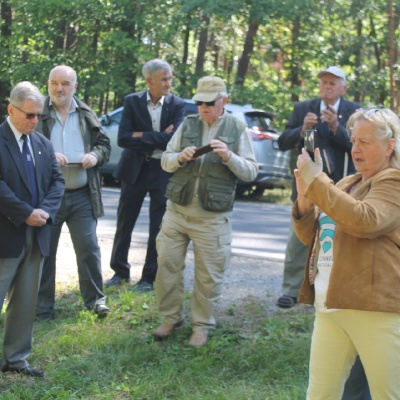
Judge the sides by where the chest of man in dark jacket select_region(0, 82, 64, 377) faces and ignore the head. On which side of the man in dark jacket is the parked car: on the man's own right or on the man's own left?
on the man's own left

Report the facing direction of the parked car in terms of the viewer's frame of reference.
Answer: facing away from the viewer and to the left of the viewer

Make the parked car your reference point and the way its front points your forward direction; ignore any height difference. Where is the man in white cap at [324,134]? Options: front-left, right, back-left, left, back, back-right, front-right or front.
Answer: back-left

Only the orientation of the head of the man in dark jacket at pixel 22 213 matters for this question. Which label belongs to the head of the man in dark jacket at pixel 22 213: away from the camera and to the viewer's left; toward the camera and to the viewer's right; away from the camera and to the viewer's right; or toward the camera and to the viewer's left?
toward the camera and to the viewer's right

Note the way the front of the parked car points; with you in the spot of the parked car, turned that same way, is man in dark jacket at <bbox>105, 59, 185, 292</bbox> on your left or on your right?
on your left

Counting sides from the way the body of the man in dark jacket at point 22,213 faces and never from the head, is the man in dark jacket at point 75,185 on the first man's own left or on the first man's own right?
on the first man's own left

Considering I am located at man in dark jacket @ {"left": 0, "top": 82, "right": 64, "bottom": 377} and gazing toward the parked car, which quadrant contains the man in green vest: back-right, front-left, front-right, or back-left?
front-right
